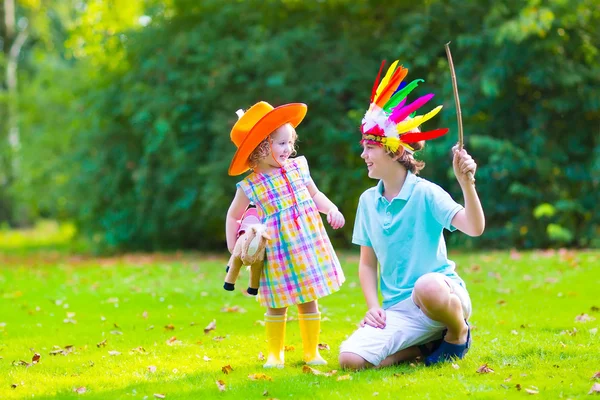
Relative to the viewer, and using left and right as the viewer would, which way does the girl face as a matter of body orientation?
facing the viewer and to the right of the viewer

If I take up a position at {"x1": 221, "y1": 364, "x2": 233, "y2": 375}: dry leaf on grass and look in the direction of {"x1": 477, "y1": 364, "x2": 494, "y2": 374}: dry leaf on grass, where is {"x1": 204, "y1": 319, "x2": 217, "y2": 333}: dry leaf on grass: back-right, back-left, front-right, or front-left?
back-left
